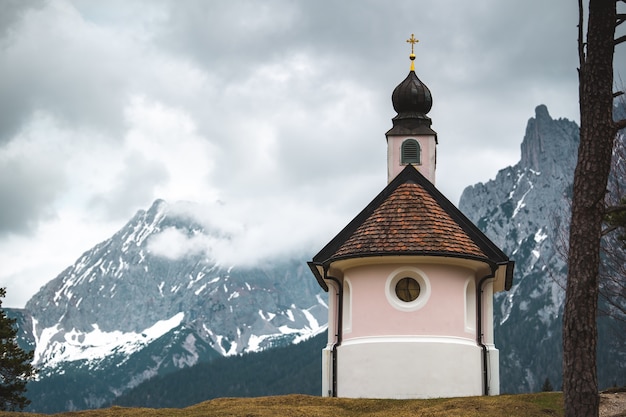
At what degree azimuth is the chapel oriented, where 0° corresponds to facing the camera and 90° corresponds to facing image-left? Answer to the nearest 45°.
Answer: approximately 180°

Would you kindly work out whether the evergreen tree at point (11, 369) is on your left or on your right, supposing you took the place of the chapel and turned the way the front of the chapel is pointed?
on your left
